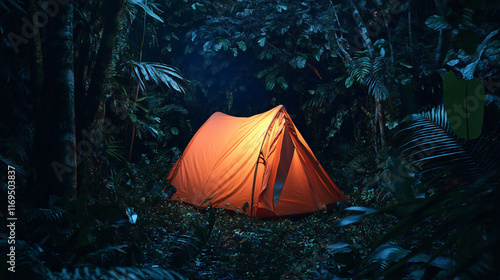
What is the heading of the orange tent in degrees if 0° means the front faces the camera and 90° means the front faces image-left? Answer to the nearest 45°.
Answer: approximately 315°

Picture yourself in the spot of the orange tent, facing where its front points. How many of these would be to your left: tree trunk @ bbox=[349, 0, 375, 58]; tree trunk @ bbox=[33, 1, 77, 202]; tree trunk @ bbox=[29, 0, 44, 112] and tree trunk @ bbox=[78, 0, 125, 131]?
1

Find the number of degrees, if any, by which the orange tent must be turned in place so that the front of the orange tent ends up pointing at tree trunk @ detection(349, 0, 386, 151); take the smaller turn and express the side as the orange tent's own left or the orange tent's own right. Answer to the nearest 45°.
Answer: approximately 90° to the orange tent's own left

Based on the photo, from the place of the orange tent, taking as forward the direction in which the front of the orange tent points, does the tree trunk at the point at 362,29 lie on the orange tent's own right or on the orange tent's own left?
on the orange tent's own left
